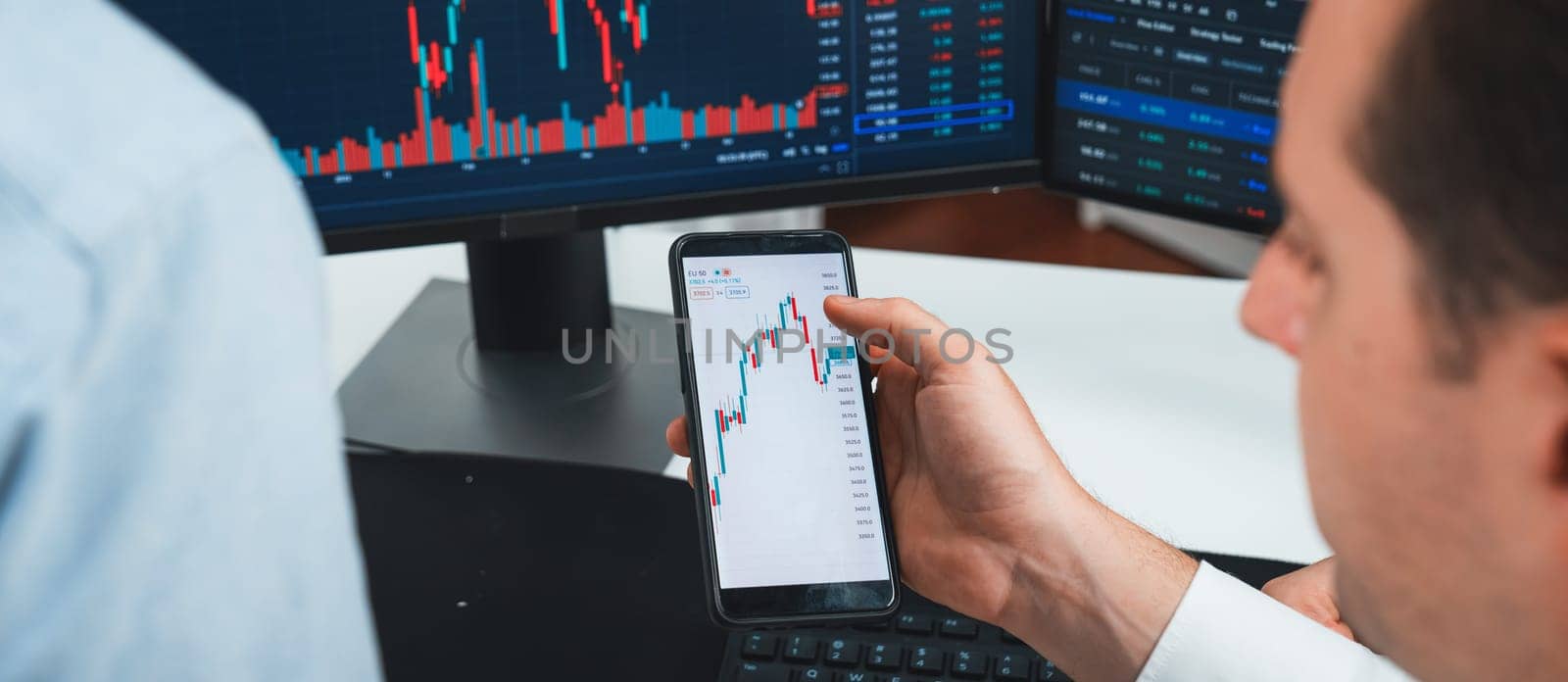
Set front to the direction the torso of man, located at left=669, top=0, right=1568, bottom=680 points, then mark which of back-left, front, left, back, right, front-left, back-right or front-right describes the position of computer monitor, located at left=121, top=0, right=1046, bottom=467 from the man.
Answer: front

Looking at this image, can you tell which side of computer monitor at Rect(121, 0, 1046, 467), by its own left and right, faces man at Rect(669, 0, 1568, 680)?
front

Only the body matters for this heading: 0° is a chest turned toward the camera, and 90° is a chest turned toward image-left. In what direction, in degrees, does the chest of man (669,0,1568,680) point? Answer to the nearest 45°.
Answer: approximately 135°

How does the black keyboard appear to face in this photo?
toward the camera

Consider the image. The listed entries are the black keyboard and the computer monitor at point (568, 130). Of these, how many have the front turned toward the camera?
2

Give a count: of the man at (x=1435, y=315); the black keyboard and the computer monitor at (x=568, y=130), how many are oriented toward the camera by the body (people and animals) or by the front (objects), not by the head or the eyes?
2

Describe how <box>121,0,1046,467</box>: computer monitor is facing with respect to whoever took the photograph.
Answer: facing the viewer

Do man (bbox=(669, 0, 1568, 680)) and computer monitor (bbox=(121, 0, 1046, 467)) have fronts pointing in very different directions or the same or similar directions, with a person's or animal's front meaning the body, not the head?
very different directions

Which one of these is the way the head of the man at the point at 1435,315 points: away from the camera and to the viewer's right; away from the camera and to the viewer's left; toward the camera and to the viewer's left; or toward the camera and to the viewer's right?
away from the camera and to the viewer's left
